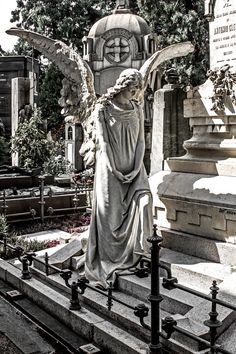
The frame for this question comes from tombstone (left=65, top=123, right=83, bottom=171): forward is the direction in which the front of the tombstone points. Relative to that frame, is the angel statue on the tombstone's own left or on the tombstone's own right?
on the tombstone's own left

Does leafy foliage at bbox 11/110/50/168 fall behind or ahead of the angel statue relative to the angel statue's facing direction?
behind

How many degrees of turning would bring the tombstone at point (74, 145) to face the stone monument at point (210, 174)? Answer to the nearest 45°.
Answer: approximately 45° to its left

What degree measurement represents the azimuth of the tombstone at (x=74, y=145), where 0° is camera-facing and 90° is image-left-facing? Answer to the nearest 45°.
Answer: approximately 45°

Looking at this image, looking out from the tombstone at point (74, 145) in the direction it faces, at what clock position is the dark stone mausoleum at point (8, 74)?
the dark stone mausoleum at point (8, 74) is roughly at 3 o'clock from the tombstone at point (74, 145).
